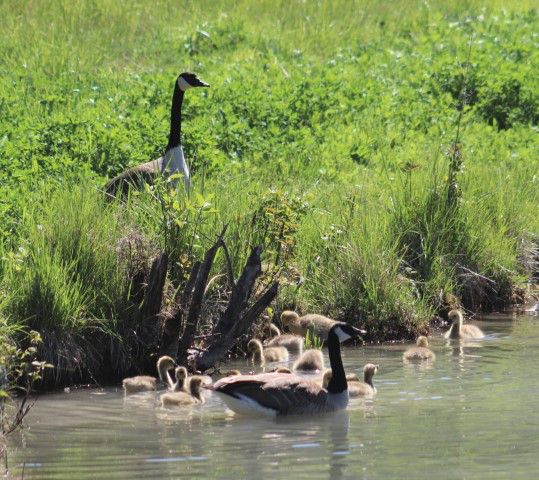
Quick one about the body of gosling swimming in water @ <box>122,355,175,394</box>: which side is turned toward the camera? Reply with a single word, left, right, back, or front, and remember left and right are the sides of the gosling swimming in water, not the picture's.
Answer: right

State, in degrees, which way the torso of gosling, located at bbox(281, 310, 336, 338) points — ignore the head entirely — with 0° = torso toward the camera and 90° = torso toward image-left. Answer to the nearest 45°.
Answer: approximately 90°

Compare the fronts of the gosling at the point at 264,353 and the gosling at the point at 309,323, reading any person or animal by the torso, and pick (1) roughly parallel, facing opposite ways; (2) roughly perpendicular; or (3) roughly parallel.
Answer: roughly parallel

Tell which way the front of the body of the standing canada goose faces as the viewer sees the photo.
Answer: to the viewer's right

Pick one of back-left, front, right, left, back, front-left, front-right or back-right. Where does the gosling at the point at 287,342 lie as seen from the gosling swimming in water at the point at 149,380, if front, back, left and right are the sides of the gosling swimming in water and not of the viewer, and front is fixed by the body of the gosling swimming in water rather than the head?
front-left

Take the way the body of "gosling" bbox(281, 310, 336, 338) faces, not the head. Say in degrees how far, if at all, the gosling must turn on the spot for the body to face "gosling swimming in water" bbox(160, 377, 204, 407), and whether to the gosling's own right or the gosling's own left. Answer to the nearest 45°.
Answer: approximately 45° to the gosling's own left

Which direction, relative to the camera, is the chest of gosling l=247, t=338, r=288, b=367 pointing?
to the viewer's left

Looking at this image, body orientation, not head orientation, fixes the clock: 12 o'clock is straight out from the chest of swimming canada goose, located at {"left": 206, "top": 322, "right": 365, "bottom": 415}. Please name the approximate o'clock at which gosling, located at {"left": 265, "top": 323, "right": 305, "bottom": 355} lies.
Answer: The gosling is roughly at 9 o'clock from the swimming canada goose.

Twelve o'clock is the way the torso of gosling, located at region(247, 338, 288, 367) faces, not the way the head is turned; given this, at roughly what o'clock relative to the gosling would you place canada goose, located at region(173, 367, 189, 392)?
The canada goose is roughly at 10 o'clock from the gosling.

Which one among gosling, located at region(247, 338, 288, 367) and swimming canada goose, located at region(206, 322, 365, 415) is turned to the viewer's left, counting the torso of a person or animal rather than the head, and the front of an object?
the gosling

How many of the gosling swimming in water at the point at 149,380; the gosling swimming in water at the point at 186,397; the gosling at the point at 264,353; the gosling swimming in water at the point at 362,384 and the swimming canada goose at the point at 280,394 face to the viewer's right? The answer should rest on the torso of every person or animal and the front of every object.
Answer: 4

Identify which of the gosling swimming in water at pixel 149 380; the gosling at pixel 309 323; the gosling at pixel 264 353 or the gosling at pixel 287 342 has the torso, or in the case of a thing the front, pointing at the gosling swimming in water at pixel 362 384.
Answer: the gosling swimming in water at pixel 149 380

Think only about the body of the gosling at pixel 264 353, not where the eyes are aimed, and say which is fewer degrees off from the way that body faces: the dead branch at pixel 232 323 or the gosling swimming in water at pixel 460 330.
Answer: the dead branch

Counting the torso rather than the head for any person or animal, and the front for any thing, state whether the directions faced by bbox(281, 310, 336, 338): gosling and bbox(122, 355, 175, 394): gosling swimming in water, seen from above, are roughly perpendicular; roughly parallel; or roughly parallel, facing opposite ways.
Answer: roughly parallel, facing opposite ways

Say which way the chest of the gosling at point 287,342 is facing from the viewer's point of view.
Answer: to the viewer's left

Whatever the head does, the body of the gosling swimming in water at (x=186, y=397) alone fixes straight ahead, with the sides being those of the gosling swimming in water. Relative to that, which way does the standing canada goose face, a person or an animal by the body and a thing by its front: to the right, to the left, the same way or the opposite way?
the same way

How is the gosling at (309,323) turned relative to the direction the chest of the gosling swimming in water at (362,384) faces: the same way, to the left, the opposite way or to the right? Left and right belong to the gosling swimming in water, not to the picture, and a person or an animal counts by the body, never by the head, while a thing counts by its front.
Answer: the opposite way
